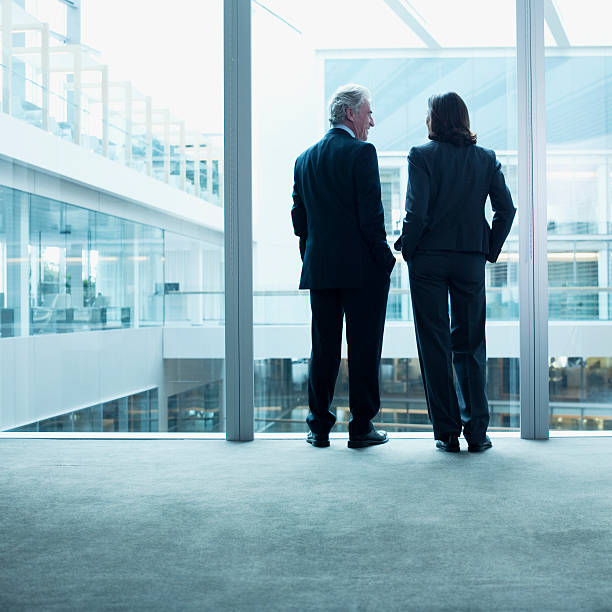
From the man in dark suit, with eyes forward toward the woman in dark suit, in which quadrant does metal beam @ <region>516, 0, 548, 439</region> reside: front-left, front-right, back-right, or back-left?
front-left

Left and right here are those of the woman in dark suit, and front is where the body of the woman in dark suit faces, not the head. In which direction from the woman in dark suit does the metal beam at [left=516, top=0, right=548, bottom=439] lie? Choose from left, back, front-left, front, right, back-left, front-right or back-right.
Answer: front-right

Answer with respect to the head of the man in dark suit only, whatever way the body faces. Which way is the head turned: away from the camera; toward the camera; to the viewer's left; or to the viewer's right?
to the viewer's right

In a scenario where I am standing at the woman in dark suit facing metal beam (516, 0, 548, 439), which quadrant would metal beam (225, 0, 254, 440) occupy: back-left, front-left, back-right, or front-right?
back-left

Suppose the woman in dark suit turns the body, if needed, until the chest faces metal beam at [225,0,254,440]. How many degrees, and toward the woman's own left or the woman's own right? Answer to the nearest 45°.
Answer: approximately 90° to the woman's own left

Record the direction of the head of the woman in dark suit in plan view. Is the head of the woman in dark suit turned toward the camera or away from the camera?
away from the camera

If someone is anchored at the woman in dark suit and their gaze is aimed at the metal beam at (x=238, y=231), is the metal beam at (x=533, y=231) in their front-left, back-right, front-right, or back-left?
back-right

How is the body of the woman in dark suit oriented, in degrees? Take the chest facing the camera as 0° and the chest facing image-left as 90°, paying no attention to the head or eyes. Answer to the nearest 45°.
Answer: approximately 180°
